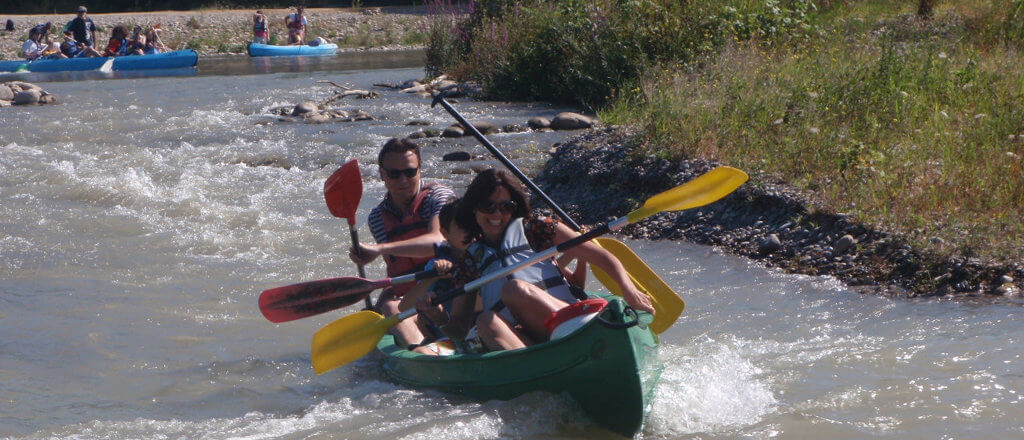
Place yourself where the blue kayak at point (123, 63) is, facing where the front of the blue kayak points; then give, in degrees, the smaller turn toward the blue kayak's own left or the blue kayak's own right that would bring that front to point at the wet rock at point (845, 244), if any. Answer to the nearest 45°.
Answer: approximately 90° to the blue kayak's own right

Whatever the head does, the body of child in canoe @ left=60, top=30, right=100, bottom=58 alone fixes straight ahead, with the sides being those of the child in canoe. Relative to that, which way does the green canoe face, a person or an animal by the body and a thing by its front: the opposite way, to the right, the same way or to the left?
to the right

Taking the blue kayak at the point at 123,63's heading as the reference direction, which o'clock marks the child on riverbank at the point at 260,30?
The child on riverbank is roughly at 10 o'clock from the blue kayak.

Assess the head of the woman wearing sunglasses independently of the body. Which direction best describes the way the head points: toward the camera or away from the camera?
toward the camera

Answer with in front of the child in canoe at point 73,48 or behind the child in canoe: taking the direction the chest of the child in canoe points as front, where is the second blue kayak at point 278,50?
in front

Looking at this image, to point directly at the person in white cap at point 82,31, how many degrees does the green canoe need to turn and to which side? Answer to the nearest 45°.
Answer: approximately 180°

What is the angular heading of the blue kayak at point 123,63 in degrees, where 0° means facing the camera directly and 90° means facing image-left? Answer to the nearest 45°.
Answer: approximately 270°

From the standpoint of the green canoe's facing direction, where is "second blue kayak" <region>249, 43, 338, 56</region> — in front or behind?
behind

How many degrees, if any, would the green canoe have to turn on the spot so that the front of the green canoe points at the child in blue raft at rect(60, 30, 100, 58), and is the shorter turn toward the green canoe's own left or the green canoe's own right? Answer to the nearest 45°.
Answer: approximately 180°

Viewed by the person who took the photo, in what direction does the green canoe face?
facing the viewer and to the right of the viewer

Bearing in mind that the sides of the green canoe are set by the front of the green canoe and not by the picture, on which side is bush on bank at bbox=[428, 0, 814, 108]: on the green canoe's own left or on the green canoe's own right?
on the green canoe's own left

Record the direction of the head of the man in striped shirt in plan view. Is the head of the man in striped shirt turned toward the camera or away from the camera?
toward the camera
